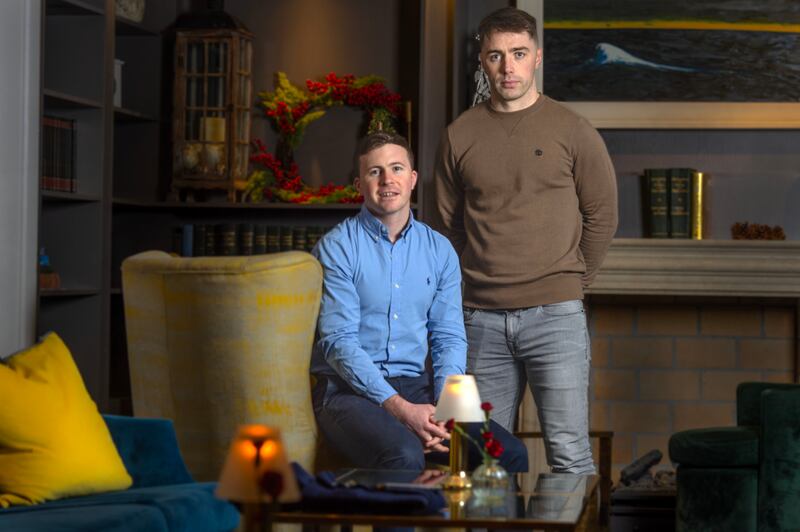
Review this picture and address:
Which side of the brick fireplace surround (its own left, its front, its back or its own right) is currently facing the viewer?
front

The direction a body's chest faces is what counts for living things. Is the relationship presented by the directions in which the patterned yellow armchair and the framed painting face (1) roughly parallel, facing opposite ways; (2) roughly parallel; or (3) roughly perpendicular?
roughly parallel, facing opposite ways

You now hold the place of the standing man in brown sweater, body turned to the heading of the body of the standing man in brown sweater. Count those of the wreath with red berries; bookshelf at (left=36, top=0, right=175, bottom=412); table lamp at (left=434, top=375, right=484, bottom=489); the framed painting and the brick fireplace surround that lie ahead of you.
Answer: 1

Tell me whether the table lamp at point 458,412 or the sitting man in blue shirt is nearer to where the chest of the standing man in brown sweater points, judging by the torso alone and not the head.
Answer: the table lamp

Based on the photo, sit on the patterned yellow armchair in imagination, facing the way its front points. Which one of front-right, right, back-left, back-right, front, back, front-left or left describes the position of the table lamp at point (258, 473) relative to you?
back

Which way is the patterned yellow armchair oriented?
away from the camera

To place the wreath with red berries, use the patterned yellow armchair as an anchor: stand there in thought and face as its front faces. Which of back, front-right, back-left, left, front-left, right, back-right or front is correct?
front

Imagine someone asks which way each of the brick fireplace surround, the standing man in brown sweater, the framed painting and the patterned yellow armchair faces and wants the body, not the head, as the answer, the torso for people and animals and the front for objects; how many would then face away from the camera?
1

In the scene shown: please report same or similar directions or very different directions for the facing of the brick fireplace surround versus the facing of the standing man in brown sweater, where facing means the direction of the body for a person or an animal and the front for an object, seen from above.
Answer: same or similar directions

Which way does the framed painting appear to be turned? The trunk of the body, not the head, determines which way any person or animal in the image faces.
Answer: toward the camera

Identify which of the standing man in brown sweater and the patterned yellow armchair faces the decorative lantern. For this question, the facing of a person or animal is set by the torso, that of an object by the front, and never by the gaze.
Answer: the patterned yellow armchair

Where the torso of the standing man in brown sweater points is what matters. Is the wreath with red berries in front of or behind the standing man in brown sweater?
behind

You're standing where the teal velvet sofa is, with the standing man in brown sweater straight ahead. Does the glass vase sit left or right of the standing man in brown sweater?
right

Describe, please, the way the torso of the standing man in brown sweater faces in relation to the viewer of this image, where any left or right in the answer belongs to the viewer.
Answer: facing the viewer
